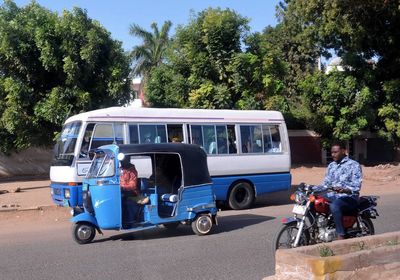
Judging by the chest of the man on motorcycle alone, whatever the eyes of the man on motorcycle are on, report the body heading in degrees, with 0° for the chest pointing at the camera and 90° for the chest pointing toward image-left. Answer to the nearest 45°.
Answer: approximately 45°

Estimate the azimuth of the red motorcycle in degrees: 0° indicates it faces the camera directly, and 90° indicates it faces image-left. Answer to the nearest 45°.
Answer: approximately 45°

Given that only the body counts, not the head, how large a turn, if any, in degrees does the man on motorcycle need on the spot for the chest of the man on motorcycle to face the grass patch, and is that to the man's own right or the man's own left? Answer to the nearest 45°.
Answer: approximately 45° to the man's own left

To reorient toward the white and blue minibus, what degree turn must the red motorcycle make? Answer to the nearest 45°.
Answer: approximately 90° to its right

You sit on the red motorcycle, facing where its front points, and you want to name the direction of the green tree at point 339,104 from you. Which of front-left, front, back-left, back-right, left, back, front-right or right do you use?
back-right

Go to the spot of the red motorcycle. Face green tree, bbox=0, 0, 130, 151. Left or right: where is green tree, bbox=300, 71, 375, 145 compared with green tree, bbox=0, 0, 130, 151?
right
